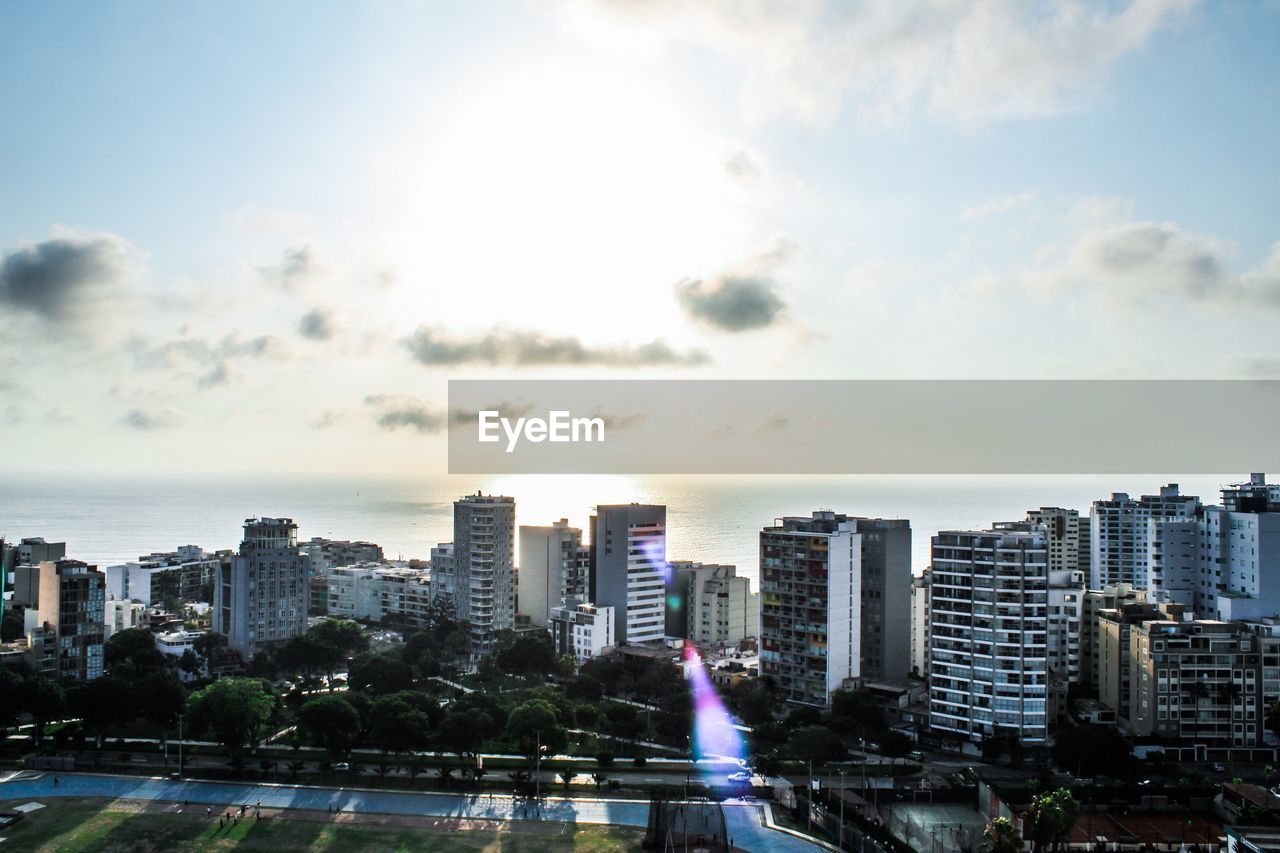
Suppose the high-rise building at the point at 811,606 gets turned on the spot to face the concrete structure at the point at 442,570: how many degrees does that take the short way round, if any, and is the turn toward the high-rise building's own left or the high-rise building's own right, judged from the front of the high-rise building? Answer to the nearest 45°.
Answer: approximately 90° to the high-rise building's own right

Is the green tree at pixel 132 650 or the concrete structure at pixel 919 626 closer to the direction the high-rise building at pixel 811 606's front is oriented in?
the green tree

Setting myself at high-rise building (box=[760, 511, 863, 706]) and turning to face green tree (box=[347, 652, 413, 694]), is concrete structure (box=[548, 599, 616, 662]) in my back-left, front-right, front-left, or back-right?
front-right

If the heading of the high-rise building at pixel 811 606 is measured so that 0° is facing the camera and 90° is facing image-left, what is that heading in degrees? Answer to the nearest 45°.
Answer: approximately 45°

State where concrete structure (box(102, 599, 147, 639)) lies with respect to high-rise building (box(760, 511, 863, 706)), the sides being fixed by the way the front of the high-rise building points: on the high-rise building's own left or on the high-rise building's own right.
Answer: on the high-rise building's own right

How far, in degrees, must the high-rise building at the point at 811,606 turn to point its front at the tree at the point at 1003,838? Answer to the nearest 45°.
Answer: approximately 45° to its left

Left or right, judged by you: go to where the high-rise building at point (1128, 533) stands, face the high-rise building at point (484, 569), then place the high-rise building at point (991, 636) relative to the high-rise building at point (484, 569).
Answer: left

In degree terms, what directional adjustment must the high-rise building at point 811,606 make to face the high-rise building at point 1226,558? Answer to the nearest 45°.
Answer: approximately 180°

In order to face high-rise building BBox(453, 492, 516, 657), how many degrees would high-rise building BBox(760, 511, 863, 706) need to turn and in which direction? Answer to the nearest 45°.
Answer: approximately 90° to its right
